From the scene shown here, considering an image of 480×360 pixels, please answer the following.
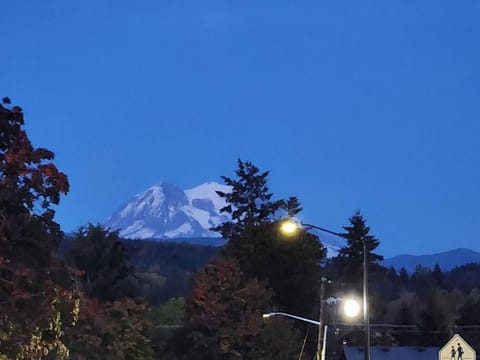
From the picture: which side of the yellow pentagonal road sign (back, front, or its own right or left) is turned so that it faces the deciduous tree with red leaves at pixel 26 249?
right

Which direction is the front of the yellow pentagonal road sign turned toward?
toward the camera
